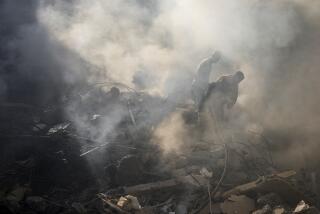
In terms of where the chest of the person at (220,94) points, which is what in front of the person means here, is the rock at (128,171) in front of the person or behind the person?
behind

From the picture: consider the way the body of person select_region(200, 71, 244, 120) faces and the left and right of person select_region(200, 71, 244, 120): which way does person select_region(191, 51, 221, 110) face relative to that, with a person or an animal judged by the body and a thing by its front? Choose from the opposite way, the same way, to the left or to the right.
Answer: the same way

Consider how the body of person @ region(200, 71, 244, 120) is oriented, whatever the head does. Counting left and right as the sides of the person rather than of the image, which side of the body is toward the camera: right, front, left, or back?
right

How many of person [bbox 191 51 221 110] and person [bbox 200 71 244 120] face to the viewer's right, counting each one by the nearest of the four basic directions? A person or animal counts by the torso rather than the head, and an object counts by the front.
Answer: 2

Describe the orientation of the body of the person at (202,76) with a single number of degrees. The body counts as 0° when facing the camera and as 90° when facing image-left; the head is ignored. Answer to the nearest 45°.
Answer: approximately 270°
